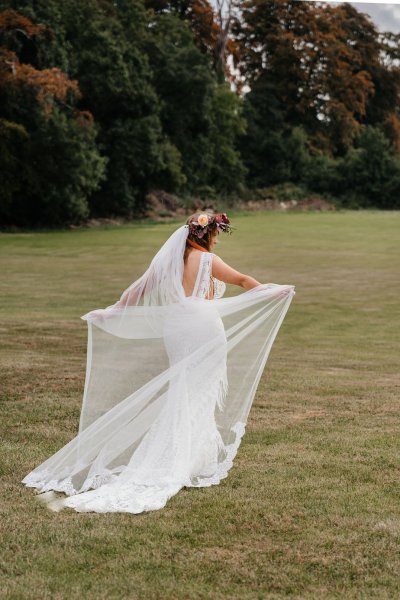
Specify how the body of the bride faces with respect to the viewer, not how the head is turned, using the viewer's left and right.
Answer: facing away from the viewer and to the right of the viewer

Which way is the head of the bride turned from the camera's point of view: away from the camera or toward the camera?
away from the camera
